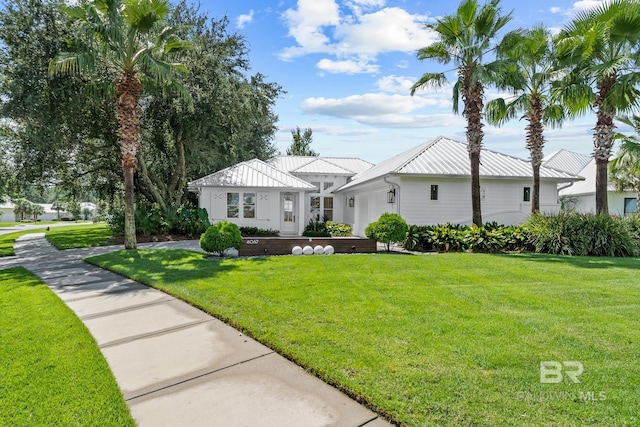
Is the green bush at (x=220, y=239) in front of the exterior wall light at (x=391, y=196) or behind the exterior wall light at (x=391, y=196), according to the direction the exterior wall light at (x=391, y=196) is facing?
in front

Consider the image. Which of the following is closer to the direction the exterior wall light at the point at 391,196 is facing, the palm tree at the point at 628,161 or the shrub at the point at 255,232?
the shrub

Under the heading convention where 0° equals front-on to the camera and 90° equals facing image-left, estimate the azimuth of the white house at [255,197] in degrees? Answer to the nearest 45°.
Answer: approximately 0°

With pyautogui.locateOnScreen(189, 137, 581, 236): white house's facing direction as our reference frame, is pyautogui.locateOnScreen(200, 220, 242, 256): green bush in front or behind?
in front

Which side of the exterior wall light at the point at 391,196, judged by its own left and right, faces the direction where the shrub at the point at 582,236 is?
left

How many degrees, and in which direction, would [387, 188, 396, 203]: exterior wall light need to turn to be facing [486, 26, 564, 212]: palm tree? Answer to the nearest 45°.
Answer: approximately 135° to its left

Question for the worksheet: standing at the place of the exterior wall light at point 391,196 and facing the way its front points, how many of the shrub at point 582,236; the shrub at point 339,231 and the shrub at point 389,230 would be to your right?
1

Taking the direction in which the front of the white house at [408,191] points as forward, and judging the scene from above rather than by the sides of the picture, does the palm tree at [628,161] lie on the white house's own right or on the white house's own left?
on the white house's own left

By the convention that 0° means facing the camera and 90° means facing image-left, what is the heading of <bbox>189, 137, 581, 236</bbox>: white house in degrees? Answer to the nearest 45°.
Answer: approximately 0°

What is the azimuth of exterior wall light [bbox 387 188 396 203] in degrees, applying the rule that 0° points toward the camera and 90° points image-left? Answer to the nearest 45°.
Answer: approximately 45°

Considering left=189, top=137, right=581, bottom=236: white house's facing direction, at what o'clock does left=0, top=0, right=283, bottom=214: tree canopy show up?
The tree canopy is roughly at 3 o'clock from the white house.
